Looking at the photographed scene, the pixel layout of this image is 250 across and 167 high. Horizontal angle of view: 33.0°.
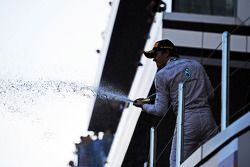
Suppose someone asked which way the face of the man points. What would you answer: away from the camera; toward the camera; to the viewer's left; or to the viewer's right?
to the viewer's left

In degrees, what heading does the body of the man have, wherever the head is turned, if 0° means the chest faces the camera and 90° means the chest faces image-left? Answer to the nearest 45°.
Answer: approximately 135°
